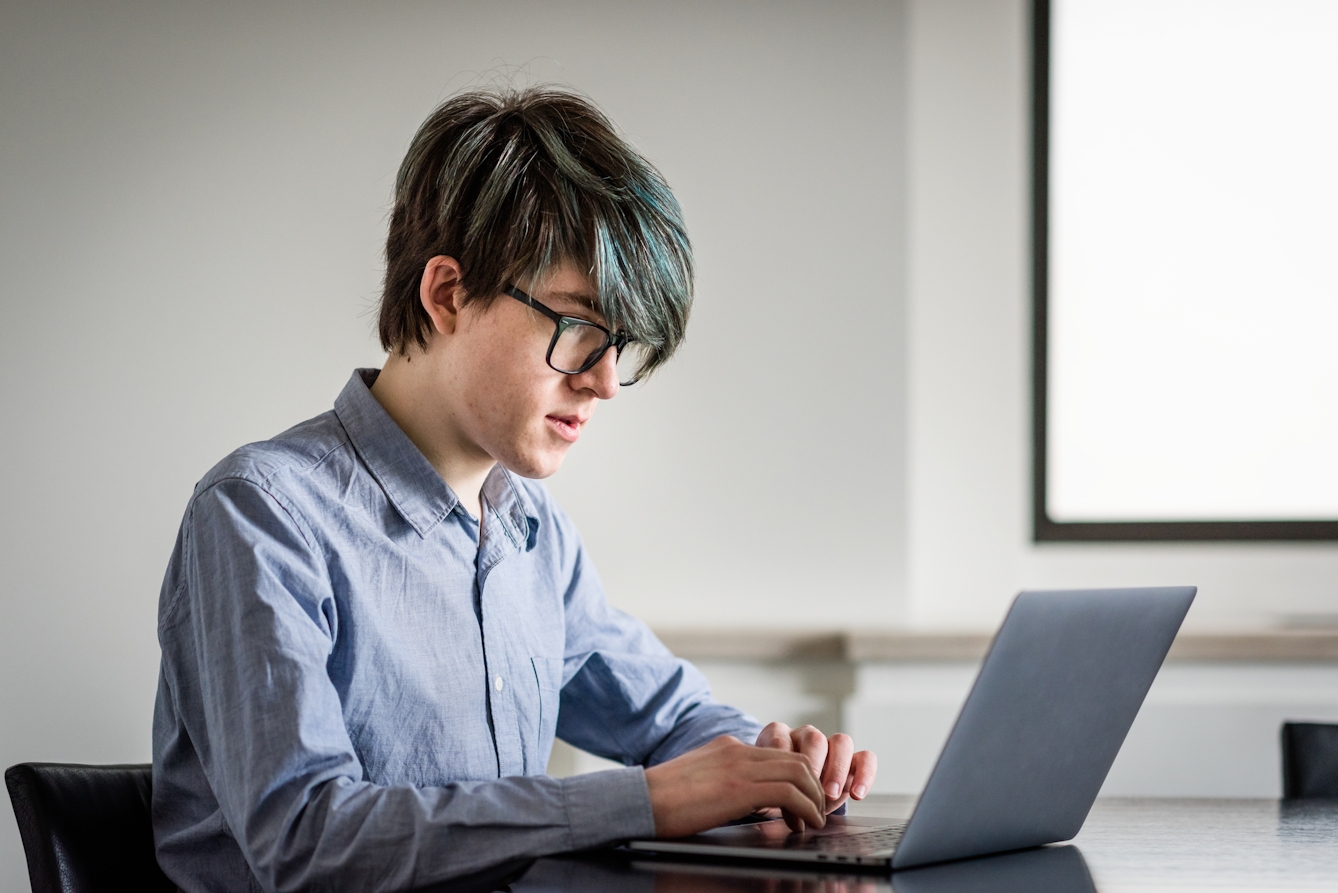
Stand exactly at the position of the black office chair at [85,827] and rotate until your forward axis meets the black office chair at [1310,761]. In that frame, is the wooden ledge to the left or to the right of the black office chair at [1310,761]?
left

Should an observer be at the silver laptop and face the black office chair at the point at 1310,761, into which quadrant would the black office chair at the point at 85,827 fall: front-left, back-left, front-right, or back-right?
back-left

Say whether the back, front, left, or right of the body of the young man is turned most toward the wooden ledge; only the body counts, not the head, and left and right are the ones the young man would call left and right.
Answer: left

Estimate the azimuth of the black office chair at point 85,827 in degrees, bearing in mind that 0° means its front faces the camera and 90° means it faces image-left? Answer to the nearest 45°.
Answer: approximately 315°

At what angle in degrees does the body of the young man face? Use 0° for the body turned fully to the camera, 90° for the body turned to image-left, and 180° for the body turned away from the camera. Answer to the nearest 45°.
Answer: approximately 315°

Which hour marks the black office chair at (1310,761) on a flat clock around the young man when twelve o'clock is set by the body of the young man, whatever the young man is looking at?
The black office chair is roughly at 10 o'clock from the young man.

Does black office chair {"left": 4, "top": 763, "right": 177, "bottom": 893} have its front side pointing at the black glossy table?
yes

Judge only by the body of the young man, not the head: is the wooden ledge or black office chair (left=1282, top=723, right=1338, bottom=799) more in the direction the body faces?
the black office chair
